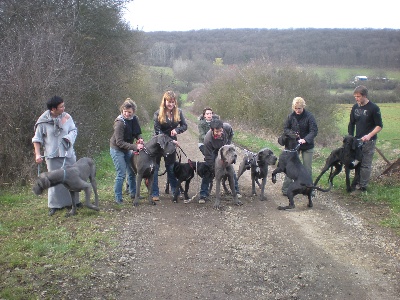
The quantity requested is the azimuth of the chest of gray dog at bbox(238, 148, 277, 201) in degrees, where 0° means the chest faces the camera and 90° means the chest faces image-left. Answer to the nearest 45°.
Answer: approximately 315°

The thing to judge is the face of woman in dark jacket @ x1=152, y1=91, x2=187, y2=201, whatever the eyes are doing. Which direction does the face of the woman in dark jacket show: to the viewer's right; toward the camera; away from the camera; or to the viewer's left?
toward the camera

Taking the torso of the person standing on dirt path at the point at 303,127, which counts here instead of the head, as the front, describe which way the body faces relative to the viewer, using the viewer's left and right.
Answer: facing the viewer and to the left of the viewer

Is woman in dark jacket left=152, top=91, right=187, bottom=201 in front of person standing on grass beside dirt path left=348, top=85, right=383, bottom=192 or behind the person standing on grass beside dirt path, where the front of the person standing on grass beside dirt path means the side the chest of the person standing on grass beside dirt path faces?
in front

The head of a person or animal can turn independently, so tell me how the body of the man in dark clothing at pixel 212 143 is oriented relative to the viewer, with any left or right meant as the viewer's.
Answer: facing the viewer

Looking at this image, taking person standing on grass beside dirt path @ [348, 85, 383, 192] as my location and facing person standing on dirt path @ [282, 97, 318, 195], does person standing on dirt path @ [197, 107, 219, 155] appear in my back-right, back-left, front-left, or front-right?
front-right

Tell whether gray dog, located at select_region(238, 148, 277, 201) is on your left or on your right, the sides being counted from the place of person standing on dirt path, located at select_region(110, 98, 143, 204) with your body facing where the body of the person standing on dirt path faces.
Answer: on your left

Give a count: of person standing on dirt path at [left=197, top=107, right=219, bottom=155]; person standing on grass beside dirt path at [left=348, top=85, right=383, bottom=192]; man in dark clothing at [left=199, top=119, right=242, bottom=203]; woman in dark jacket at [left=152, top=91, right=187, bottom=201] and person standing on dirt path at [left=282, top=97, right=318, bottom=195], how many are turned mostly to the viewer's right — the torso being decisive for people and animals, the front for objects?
0

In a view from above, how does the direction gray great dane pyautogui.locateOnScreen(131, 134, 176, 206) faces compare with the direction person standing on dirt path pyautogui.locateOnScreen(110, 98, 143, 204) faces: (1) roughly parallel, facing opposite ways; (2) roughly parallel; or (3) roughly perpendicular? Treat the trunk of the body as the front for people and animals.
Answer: roughly parallel

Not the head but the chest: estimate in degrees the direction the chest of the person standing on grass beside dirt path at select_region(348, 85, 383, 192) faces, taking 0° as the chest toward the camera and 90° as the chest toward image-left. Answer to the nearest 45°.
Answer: approximately 45°

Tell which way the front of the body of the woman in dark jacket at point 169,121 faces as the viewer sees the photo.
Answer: toward the camera

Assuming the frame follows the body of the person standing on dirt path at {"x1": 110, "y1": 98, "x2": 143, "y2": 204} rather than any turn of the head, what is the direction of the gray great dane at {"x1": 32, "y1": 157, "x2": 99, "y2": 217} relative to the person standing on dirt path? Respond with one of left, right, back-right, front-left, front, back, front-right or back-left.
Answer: right
